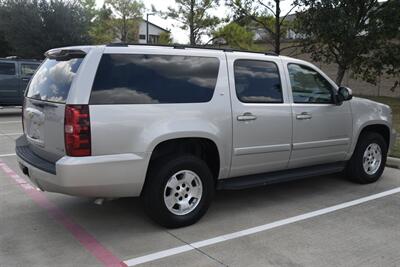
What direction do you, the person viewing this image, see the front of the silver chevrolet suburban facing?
facing away from the viewer and to the right of the viewer

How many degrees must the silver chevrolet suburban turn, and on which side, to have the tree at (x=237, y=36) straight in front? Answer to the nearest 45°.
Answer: approximately 45° to its left

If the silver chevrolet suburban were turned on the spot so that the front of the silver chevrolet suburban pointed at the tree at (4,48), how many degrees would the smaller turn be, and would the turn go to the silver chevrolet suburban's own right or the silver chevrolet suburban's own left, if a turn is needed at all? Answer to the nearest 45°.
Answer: approximately 90° to the silver chevrolet suburban's own left

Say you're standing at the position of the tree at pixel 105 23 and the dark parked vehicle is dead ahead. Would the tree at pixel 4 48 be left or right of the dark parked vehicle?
right

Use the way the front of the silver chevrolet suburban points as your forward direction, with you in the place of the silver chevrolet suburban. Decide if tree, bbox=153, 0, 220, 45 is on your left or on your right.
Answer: on your left
